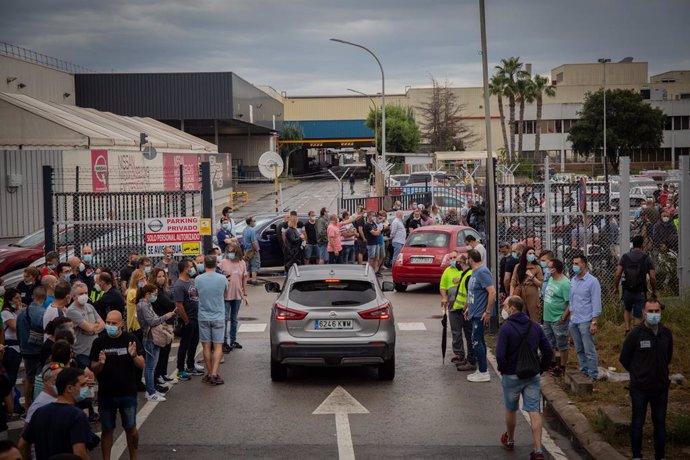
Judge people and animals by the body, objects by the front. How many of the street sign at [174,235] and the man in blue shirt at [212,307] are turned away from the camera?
1

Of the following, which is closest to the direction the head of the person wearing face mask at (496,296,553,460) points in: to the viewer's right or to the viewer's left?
to the viewer's left

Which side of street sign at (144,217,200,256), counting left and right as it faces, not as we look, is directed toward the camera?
front

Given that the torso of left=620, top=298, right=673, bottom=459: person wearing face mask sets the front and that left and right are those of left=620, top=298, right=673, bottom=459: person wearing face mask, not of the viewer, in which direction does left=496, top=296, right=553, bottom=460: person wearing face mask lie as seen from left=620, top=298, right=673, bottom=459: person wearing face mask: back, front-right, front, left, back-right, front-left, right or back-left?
right

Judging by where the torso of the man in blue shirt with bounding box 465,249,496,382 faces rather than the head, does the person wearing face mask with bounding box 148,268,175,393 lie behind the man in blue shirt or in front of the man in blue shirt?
in front

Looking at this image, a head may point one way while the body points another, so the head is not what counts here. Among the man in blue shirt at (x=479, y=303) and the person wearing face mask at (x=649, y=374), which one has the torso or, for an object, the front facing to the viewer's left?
the man in blue shirt

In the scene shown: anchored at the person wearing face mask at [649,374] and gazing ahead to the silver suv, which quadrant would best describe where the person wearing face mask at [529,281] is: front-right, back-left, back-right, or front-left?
front-right

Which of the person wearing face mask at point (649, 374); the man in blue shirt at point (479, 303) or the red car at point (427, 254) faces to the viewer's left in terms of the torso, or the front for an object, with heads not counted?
the man in blue shirt

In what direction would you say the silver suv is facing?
away from the camera

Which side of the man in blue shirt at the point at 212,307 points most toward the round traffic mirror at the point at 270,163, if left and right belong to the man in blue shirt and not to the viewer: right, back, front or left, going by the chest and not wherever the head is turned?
front

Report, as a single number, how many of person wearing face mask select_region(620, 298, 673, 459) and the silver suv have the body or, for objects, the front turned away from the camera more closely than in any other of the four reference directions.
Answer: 1

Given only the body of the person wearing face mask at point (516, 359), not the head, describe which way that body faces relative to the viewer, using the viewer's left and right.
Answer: facing away from the viewer and to the left of the viewer

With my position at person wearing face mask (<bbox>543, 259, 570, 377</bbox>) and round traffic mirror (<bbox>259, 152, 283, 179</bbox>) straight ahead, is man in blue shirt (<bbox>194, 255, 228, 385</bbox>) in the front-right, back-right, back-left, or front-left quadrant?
front-left

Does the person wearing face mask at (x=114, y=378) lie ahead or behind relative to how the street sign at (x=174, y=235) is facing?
ahead

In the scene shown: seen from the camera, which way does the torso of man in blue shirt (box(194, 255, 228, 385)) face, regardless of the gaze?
away from the camera

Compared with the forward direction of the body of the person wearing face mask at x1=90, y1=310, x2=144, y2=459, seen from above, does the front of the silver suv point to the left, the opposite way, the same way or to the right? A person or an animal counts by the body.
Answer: the opposite way
